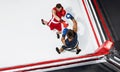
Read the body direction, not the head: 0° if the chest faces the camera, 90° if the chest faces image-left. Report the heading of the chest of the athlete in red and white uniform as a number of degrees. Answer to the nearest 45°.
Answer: approximately 315°
